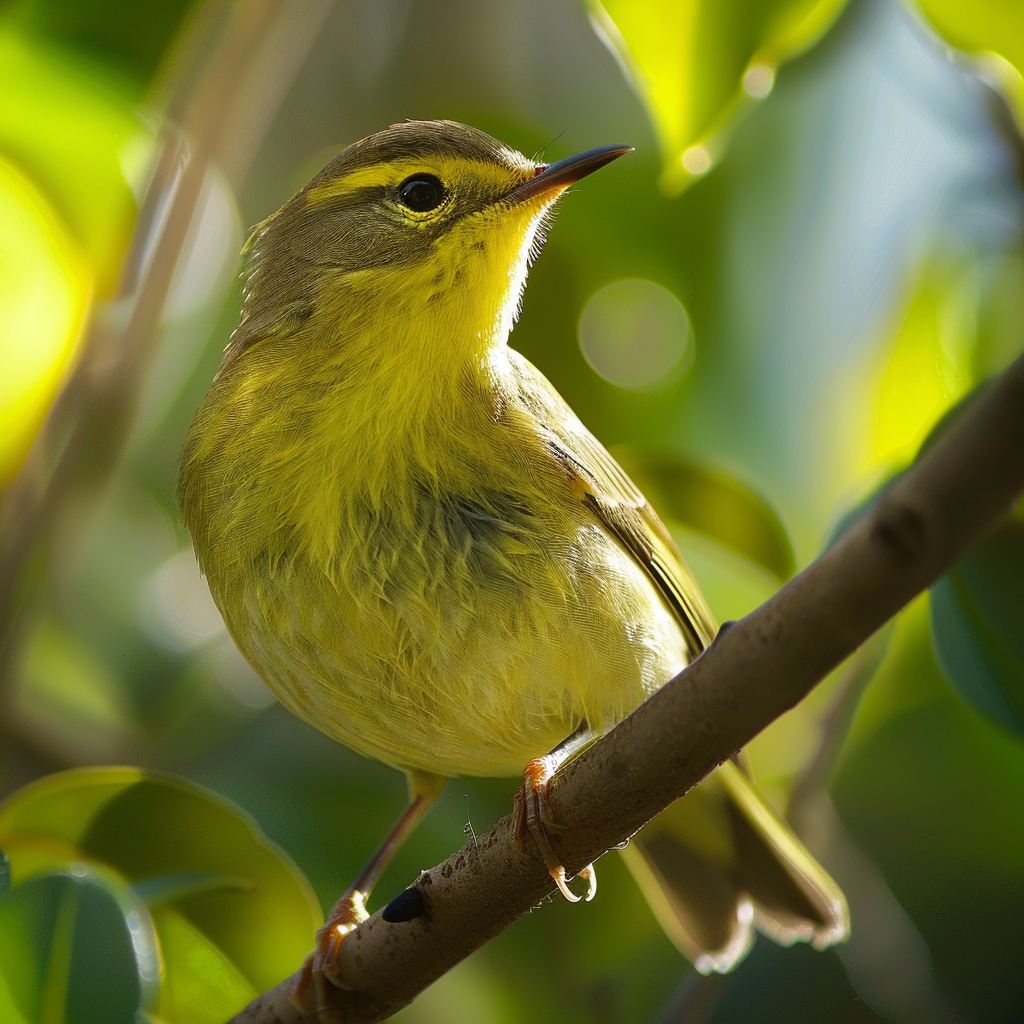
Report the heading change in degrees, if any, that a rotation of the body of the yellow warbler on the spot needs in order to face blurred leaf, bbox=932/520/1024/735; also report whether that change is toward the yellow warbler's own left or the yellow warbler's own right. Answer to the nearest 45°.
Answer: approximately 135° to the yellow warbler's own left

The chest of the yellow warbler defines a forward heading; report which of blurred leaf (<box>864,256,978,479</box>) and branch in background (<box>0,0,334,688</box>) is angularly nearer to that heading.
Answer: the branch in background

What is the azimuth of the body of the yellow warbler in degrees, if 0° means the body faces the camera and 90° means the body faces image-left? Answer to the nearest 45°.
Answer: approximately 45°

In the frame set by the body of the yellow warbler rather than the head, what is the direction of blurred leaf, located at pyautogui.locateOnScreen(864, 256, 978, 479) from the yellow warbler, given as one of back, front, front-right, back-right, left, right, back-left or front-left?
back
